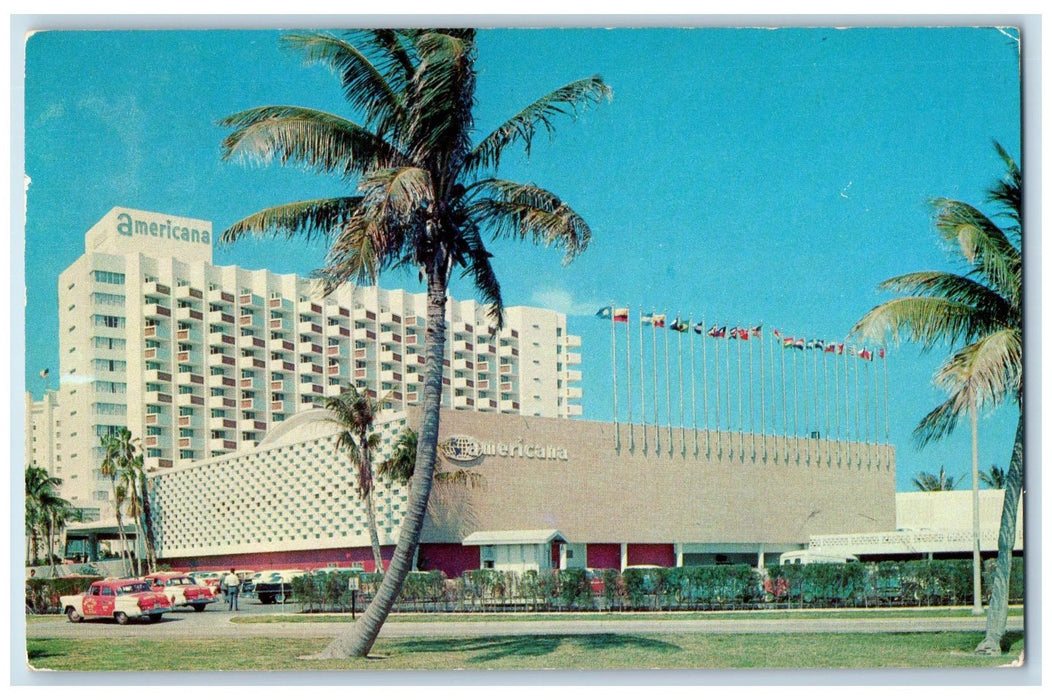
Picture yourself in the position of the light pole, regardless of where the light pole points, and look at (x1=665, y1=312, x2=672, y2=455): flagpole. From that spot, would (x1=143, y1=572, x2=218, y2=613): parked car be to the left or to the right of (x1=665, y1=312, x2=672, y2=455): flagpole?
left
